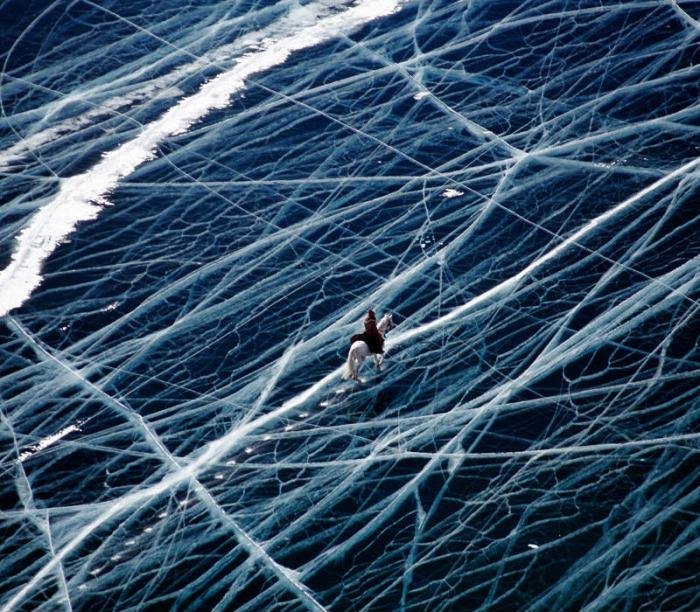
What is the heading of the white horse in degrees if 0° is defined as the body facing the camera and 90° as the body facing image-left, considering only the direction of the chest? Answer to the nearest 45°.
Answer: approximately 225°
